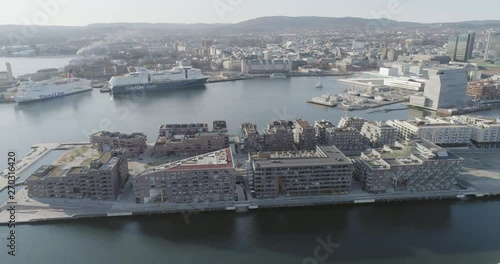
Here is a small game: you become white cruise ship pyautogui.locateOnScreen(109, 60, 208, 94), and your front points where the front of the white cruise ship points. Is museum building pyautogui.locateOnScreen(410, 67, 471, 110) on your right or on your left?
on your left

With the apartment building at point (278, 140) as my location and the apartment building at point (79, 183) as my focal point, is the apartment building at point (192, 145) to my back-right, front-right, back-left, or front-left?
front-right

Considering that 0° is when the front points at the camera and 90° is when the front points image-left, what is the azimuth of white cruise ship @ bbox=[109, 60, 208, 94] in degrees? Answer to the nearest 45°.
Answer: approximately 45°

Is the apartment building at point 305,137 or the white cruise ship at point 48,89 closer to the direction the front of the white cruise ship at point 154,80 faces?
the white cruise ship

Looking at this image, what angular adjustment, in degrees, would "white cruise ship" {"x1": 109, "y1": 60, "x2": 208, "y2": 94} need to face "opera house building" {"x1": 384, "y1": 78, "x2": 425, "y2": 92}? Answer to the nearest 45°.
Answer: approximately 135° to its left

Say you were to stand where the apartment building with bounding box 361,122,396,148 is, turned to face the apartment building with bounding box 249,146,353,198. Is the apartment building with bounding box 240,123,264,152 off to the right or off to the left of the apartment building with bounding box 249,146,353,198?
right

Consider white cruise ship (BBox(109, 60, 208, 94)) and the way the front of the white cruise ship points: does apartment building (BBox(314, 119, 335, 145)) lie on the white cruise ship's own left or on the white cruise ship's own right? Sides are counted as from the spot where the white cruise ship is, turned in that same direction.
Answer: on the white cruise ship's own left
